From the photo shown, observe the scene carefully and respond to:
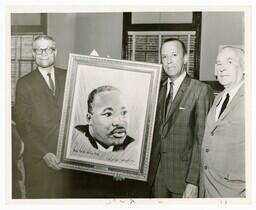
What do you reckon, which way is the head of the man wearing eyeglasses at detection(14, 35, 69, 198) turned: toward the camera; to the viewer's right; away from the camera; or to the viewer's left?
toward the camera

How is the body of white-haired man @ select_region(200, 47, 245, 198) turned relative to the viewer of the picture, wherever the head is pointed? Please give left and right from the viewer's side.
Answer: facing the viewer and to the left of the viewer

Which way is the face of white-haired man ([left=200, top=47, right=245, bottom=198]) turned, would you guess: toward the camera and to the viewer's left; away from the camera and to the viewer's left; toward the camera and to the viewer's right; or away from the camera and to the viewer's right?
toward the camera and to the viewer's left

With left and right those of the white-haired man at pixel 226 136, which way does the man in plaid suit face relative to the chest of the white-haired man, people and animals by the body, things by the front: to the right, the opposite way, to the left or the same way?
the same way

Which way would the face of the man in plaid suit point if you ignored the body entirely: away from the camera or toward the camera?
toward the camera

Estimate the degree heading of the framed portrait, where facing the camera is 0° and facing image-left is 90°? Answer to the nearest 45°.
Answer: approximately 0°

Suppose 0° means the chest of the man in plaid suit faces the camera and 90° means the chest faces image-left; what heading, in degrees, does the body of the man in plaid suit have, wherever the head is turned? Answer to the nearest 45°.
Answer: approximately 45°
